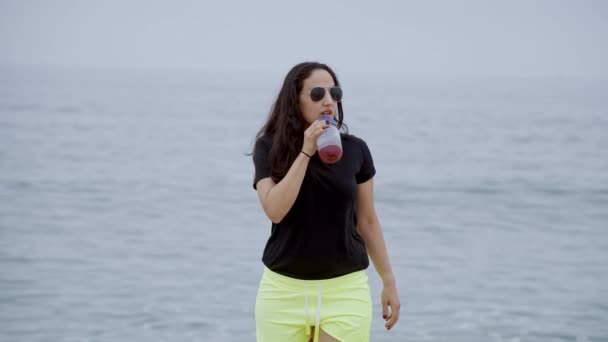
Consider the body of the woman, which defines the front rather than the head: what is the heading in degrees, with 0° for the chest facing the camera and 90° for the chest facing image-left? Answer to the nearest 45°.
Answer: approximately 0°
